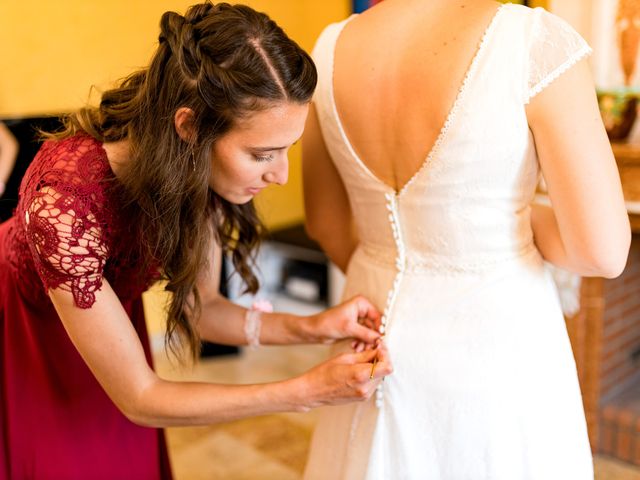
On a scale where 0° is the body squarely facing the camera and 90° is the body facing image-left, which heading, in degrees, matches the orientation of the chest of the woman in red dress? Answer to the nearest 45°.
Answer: approximately 270°
